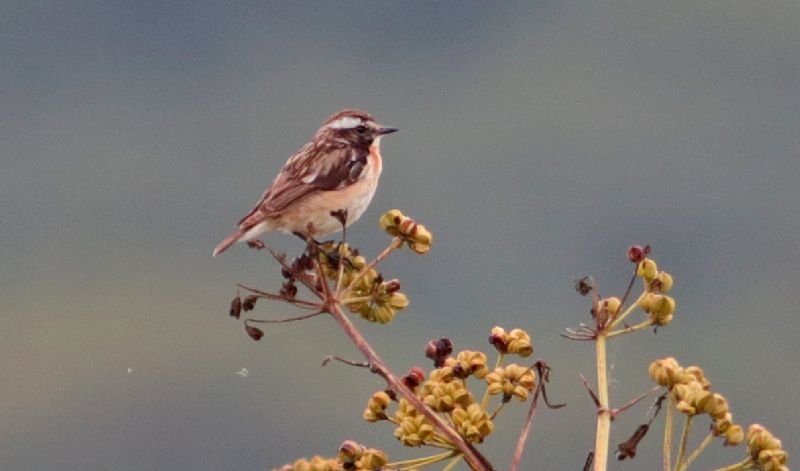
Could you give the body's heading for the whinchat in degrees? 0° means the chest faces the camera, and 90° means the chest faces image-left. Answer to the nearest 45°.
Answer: approximately 270°
